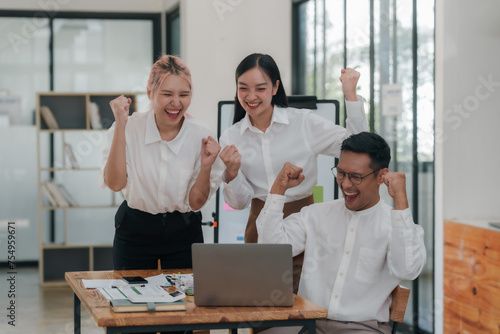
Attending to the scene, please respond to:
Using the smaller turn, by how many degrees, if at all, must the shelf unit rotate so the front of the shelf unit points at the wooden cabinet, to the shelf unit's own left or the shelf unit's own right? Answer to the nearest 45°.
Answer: approximately 45° to the shelf unit's own left

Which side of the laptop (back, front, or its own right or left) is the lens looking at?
back

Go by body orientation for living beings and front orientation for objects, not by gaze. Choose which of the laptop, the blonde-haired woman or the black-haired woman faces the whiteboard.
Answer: the laptop

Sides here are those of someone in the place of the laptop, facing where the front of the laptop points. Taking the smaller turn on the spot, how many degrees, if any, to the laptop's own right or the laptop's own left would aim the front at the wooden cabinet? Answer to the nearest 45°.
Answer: approximately 45° to the laptop's own right

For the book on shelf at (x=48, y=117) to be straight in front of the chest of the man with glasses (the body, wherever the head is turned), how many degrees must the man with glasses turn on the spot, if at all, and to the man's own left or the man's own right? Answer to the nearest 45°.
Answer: approximately 90° to the man's own right

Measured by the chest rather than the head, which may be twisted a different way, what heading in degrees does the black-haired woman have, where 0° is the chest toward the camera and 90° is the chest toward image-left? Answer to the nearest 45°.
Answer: approximately 45°

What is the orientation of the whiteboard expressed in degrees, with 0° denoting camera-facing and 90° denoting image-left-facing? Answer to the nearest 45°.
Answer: approximately 0°

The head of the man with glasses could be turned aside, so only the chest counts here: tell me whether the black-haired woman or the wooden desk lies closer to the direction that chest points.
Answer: the wooden desk

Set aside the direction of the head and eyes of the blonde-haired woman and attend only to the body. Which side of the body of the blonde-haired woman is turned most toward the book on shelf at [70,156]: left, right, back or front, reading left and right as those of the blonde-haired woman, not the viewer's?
back

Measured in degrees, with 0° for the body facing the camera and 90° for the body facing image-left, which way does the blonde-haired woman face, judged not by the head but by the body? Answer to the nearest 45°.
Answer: approximately 0°

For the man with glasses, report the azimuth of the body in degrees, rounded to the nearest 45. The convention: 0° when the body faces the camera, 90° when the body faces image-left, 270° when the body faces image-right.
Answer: approximately 45°
